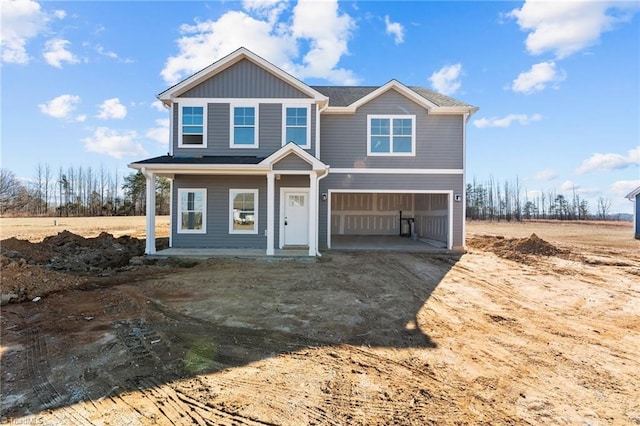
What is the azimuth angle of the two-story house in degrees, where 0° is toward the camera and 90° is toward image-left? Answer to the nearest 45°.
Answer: approximately 0°

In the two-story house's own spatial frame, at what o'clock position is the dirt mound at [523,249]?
The dirt mound is roughly at 9 o'clock from the two-story house.

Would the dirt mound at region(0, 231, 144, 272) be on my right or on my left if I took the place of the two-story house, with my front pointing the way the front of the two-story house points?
on my right
